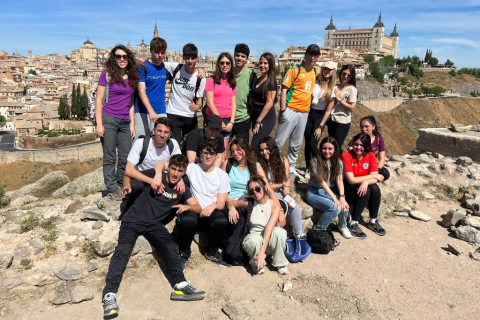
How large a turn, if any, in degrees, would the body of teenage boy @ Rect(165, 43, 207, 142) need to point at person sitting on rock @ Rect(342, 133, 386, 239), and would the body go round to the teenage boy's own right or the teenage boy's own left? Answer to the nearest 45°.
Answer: approximately 90° to the teenage boy's own left

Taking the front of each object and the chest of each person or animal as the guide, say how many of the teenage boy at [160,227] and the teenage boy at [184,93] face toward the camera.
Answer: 2

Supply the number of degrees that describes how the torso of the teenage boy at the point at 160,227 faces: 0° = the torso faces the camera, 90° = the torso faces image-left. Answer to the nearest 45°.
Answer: approximately 0°

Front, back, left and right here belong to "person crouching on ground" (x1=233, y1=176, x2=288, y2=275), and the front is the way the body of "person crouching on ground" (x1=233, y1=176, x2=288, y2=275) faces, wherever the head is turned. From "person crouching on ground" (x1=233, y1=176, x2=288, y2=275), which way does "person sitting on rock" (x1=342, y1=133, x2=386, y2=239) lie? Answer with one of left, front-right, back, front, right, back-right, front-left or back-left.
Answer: back-left

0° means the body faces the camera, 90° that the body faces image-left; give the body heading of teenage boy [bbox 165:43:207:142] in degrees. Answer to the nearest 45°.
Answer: approximately 0°

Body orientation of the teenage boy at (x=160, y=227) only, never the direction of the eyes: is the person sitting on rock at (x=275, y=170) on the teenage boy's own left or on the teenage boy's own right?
on the teenage boy's own left

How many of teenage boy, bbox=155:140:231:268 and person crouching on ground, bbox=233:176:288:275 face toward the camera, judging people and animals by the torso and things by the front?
2
